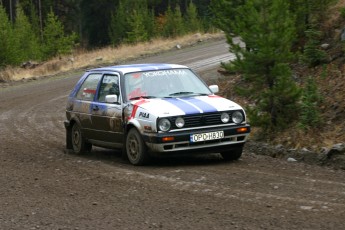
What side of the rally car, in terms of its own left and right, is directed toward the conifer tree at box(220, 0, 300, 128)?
left

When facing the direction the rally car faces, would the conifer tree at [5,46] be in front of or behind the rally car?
behind

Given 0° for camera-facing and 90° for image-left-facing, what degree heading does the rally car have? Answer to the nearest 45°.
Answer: approximately 315°

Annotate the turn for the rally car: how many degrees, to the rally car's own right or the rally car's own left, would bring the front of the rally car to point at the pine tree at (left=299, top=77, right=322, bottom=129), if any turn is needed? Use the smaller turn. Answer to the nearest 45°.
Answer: approximately 45° to the rally car's own left

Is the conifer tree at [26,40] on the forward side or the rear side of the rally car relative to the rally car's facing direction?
on the rear side

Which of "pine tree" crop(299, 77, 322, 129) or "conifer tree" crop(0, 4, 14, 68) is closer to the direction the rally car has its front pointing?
the pine tree
